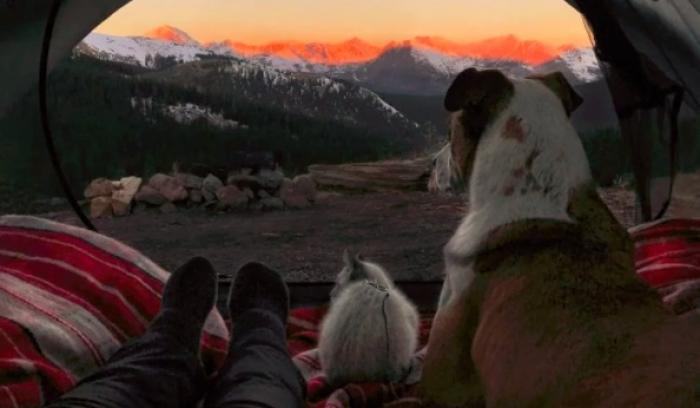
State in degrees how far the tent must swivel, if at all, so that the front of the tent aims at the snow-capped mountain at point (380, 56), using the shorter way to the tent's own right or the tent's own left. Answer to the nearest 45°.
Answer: approximately 45° to the tent's own left

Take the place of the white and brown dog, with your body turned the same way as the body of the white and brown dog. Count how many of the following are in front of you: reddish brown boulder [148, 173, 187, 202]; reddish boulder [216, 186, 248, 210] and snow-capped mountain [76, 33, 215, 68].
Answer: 3

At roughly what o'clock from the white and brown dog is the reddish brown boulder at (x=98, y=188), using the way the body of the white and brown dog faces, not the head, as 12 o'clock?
The reddish brown boulder is roughly at 12 o'clock from the white and brown dog.

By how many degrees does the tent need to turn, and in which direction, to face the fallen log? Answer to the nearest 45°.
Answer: approximately 45° to its left

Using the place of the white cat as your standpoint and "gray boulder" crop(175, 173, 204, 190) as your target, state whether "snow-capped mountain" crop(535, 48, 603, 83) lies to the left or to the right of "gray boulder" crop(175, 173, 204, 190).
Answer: right

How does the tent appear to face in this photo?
away from the camera

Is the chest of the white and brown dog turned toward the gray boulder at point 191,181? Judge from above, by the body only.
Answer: yes

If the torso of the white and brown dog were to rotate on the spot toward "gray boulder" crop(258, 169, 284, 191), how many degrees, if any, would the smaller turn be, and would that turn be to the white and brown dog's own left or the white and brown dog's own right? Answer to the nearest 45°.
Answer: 0° — it already faces it

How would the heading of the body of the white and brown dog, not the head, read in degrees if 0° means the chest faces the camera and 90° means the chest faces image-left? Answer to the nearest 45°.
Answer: approximately 135°

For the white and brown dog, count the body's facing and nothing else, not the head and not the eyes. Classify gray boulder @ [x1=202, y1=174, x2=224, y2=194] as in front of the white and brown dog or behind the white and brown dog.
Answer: in front
